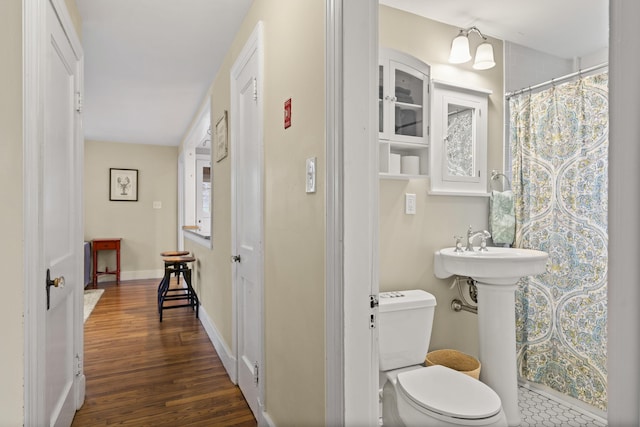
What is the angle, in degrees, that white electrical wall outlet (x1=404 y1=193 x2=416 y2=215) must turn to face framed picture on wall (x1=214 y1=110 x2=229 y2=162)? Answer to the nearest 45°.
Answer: approximately 135° to its right

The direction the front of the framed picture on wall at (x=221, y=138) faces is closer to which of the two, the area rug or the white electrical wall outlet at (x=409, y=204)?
the area rug

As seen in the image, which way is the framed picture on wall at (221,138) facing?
to the viewer's left

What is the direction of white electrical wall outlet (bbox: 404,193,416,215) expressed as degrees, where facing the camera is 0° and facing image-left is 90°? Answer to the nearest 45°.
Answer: approximately 315°

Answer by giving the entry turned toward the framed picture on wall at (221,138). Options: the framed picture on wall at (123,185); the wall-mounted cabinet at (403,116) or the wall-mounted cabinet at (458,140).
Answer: the framed picture on wall at (123,185)

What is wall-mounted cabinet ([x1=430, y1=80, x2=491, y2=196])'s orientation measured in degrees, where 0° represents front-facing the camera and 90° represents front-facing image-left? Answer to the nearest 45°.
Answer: approximately 315°

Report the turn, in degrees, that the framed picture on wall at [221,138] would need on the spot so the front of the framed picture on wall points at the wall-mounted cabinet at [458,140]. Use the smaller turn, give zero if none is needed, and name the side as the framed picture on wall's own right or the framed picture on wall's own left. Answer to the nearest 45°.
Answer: approximately 135° to the framed picture on wall's own left

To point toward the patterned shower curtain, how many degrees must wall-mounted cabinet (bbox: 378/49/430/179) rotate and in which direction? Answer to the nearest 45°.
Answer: approximately 45° to its left

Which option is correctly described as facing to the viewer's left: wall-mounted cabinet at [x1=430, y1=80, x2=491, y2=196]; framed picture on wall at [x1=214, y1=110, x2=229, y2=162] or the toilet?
the framed picture on wall

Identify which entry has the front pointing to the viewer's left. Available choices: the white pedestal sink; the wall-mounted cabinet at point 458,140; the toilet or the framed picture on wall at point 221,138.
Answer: the framed picture on wall

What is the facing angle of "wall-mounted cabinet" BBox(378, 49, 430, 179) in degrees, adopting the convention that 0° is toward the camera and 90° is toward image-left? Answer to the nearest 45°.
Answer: approximately 315°

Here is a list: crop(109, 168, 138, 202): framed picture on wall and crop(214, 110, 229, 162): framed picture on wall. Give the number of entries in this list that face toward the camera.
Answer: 1

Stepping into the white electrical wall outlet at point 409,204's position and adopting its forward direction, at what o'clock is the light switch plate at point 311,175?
the light switch plate at point 311,175 is roughly at 2 o'clock from the white electrical wall outlet at point 409,204.
